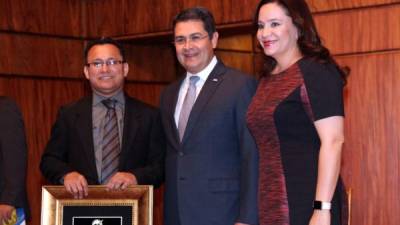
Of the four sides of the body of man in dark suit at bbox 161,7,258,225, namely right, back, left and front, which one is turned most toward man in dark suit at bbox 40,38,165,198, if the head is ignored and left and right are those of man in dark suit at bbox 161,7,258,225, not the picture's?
right

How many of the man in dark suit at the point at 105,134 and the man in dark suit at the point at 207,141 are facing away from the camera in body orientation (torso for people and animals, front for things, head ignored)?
0

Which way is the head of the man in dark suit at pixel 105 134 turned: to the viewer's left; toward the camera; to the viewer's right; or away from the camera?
toward the camera

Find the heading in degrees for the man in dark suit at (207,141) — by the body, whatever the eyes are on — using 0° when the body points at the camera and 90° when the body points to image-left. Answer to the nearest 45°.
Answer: approximately 45°

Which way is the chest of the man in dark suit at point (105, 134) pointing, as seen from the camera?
toward the camera

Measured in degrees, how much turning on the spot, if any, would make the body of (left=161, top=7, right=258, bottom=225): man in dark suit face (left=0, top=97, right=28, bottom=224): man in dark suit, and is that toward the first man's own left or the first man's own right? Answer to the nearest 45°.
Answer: approximately 90° to the first man's own right

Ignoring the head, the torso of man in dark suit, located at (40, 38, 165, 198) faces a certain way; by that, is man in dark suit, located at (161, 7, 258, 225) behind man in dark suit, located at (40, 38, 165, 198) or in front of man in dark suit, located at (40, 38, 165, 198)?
in front
